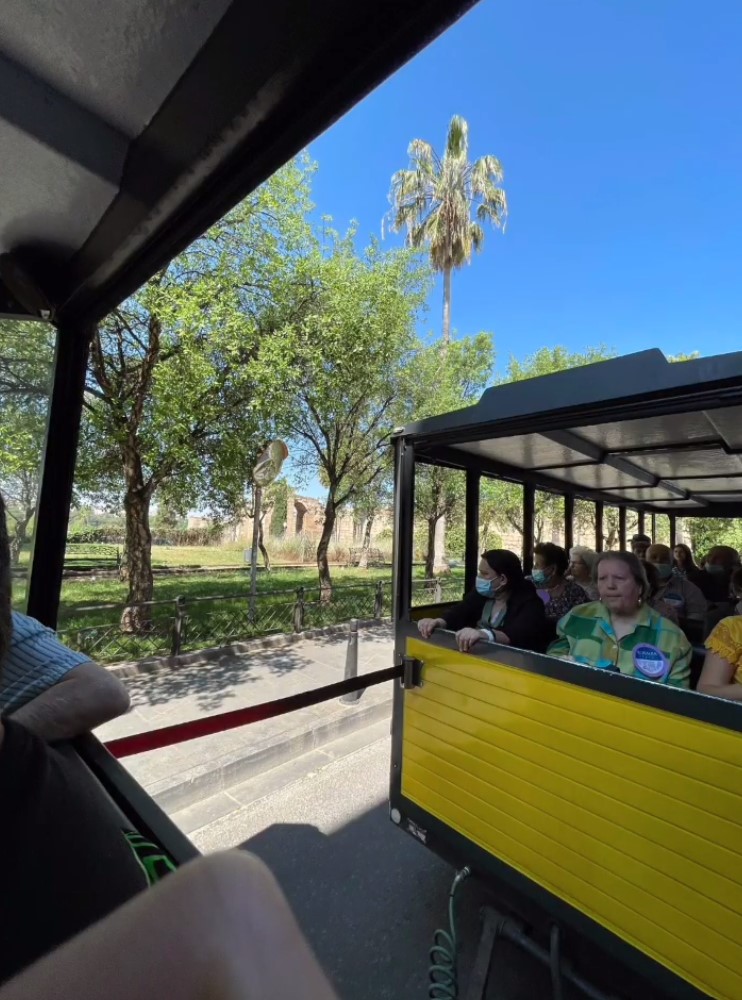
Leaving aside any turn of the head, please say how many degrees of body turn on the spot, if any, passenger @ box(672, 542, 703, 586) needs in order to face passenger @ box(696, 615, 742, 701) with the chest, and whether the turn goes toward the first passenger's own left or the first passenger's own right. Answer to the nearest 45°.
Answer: approximately 45° to the first passenger's own left

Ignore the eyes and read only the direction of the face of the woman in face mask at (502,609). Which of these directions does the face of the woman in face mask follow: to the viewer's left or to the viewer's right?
to the viewer's left

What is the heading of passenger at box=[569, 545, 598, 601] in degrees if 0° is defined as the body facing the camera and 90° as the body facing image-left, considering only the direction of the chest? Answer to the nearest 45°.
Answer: approximately 45°

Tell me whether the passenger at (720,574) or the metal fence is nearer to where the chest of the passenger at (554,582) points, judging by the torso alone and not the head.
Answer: the metal fence

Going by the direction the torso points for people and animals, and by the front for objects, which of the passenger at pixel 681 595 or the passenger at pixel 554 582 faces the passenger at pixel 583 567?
the passenger at pixel 681 595

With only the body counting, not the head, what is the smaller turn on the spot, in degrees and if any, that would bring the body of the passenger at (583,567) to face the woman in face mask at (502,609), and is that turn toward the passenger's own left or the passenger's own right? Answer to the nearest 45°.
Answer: approximately 45° to the passenger's own left

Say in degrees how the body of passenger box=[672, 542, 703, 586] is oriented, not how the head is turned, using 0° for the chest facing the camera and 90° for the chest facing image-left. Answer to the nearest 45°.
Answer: approximately 45°

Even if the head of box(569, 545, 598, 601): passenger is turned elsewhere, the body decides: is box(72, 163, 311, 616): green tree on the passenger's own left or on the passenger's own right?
on the passenger's own right

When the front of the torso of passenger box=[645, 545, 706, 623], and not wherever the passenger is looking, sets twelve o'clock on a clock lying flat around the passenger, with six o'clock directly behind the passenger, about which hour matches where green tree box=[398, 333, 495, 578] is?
The green tree is roughly at 3 o'clock from the passenger.

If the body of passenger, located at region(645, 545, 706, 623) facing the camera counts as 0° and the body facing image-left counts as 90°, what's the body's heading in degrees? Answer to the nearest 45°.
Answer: approximately 45°
